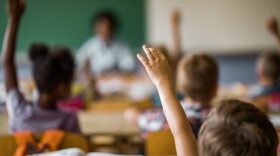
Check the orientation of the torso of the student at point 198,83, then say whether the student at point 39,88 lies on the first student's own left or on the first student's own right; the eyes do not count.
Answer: on the first student's own left

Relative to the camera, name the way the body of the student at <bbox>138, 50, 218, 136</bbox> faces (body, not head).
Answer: away from the camera

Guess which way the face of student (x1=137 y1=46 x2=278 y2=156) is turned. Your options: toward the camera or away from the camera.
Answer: away from the camera

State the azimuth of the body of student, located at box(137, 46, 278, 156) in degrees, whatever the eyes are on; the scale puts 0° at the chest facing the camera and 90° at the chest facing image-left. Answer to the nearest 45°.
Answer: approximately 180°

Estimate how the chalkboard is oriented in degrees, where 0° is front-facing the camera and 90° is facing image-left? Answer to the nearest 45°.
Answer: approximately 0°

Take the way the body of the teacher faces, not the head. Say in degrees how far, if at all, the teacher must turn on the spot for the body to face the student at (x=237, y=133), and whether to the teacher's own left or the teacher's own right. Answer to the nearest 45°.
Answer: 0° — they already face them

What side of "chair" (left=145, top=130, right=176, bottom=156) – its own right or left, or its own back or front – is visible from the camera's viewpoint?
back

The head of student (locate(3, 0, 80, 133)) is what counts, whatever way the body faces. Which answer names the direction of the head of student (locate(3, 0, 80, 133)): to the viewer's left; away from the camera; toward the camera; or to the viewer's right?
away from the camera

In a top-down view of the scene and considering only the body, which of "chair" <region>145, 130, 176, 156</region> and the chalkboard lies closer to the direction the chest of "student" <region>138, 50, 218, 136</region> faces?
the chalkboard

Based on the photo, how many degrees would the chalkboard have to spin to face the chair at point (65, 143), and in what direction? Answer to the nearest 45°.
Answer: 0° — it already faces it

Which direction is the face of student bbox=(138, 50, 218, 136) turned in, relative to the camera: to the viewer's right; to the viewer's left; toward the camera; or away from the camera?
away from the camera

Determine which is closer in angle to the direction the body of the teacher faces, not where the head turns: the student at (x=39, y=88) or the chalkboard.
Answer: the student
